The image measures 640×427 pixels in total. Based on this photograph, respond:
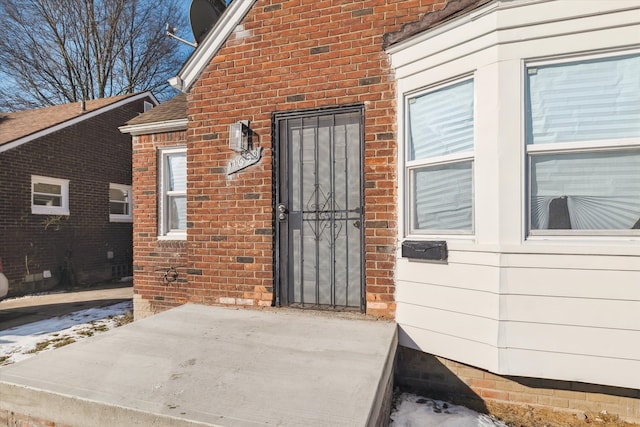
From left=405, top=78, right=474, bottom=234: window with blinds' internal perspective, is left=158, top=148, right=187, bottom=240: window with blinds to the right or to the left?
on its right

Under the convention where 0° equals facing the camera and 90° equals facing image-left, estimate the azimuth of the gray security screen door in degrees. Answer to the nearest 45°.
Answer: approximately 0°

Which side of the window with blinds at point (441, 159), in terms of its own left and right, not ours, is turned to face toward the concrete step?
front

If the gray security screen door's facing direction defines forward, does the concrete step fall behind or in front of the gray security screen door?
in front

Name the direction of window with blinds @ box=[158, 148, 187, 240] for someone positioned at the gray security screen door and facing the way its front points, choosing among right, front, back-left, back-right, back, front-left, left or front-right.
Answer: back-right

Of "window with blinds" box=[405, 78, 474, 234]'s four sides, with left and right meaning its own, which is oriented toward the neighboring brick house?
right

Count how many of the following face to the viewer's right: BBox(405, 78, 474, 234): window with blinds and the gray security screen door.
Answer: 0

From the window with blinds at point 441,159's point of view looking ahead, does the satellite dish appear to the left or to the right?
on its right

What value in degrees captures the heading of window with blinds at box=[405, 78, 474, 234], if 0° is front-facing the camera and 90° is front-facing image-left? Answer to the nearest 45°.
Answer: approximately 45°
